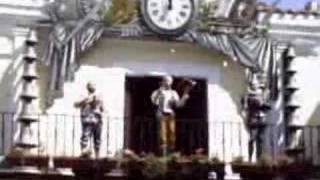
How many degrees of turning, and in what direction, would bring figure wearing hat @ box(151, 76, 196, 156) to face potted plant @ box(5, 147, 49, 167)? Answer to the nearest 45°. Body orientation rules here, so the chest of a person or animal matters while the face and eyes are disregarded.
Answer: approximately 90° to its right

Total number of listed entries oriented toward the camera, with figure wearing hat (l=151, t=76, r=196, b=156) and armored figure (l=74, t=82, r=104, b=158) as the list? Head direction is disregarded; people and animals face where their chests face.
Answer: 2

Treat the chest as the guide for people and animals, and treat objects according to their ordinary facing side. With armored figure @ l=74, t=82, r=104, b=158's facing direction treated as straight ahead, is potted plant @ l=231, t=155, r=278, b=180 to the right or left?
on its left

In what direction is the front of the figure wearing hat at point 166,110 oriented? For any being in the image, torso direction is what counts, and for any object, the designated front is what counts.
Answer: toward the camera

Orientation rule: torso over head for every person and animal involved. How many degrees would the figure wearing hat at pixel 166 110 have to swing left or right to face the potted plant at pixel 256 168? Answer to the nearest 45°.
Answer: approximately 90° to its left

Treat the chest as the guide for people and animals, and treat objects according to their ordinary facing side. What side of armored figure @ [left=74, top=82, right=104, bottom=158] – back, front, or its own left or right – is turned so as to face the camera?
front

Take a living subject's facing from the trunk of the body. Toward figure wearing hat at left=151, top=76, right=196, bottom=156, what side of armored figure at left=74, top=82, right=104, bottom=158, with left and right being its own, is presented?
left

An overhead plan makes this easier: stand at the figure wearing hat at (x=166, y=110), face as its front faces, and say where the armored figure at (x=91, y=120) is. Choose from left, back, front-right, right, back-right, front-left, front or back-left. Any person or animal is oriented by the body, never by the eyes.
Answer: right

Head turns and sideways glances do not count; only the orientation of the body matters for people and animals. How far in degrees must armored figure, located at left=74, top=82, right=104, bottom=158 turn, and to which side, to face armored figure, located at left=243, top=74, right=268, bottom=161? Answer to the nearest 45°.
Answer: approximately 90° to its left
